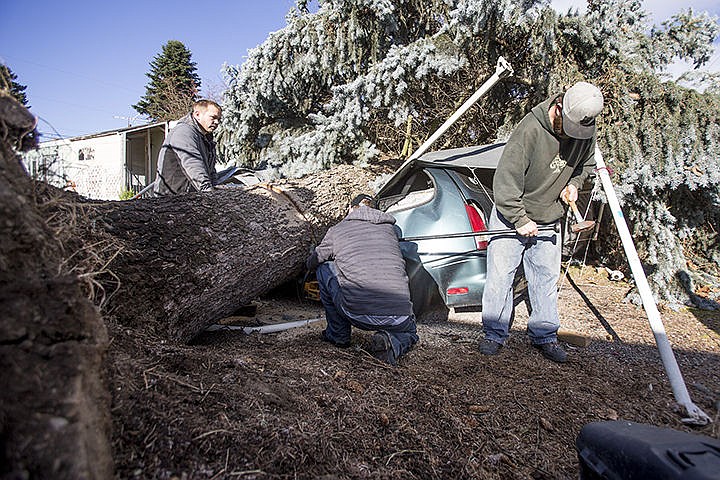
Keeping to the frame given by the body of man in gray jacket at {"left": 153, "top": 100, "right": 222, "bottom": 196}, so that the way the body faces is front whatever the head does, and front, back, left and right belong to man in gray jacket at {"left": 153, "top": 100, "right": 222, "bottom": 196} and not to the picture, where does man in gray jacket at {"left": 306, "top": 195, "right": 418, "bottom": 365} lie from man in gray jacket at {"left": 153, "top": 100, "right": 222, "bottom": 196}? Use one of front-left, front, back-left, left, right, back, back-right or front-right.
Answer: front-right

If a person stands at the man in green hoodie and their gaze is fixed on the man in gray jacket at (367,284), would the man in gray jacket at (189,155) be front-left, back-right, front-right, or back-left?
front-right

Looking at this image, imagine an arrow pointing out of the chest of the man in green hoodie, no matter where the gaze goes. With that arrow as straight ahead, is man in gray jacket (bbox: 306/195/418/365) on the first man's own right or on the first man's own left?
on the first man's own right

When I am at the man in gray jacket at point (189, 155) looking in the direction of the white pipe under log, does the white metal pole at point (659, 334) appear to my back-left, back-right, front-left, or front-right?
front-left

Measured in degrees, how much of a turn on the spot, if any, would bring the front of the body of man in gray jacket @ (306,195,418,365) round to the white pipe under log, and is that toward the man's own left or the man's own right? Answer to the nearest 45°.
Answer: approximately 45° to the man's own left

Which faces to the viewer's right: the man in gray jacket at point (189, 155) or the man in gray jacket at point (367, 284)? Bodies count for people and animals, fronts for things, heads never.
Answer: the man in gray jacket at point (189, 155)

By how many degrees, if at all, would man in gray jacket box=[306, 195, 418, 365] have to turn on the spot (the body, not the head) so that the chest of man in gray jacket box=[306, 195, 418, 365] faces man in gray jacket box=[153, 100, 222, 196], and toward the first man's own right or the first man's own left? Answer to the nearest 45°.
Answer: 0° — they already face them

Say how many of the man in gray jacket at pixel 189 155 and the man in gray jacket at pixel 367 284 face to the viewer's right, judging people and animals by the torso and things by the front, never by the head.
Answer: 1

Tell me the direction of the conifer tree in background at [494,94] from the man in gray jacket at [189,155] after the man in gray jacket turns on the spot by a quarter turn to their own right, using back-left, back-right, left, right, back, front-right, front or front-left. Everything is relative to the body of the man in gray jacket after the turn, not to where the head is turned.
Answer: left

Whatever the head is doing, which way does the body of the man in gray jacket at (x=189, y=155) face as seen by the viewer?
to the viewer's right

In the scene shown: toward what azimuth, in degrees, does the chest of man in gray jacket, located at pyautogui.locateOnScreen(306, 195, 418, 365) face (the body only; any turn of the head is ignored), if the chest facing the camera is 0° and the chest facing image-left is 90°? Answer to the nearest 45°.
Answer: approximately 135°
